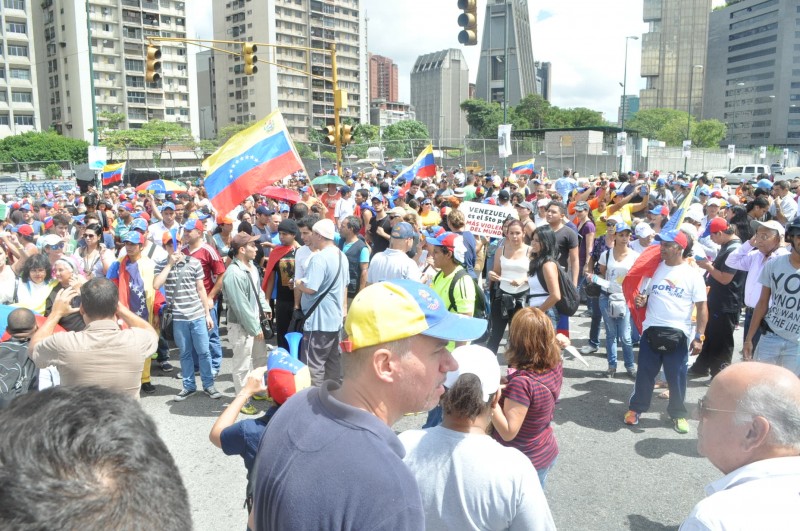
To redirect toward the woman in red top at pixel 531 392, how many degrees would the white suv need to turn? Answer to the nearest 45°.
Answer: approximately 90° to its left

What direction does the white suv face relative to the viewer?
to the viewer's left

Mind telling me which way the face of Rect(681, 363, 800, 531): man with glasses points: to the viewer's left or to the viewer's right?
to the viewer's left

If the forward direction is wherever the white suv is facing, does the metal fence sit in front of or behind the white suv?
in front

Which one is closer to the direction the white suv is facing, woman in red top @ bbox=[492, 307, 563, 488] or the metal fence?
the metal fence

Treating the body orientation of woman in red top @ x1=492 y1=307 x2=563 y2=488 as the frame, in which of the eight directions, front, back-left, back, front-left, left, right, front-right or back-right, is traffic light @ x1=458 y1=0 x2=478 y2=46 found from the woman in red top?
front-right

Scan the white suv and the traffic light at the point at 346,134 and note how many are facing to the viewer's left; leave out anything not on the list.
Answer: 1

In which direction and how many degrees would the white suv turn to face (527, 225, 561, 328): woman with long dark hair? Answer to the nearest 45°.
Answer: approximately 90° to its left

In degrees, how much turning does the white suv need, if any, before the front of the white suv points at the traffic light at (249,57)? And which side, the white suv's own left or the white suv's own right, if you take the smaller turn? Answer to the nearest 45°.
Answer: approximately 90° to the white suv's own left

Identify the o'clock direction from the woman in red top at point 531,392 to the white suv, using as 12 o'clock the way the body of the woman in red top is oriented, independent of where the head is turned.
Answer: The white suv is roughly at 2 o'clock from the woman in red top.
